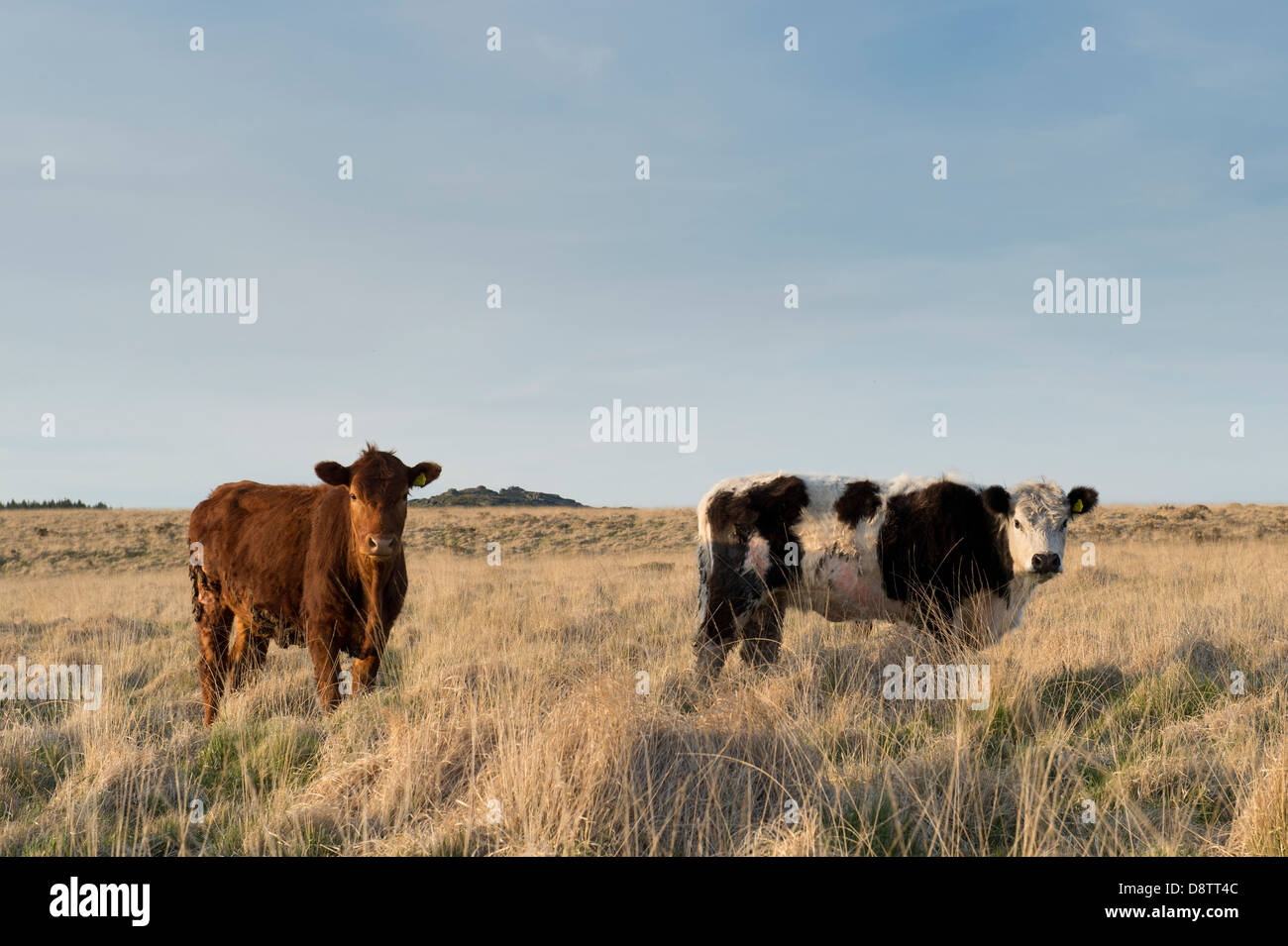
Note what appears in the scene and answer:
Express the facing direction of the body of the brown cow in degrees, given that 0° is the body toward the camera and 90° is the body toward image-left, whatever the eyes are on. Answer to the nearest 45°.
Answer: approximately 315°

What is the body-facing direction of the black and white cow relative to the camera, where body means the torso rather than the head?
to the viewer's right
